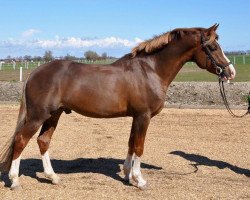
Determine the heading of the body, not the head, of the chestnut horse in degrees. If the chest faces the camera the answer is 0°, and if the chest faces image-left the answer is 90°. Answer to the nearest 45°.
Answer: approximately 270°
